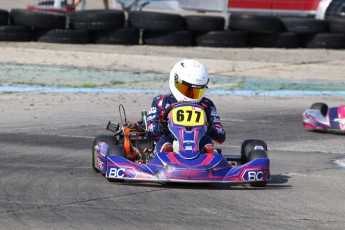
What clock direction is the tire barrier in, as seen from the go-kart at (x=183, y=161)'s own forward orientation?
The tire barrier is roughly at 6 o'clock from the go-kart.

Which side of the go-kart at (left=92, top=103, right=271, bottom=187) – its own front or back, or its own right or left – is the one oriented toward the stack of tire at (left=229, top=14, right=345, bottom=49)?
back

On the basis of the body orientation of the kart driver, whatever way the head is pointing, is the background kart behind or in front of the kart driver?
behind

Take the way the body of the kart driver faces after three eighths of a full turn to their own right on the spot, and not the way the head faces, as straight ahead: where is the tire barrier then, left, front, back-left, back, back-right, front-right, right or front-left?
front-right

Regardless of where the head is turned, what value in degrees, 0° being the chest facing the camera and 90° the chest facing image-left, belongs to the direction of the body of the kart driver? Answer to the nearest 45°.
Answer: approximately 0°

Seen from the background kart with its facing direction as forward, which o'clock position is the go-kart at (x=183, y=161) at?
The go-kart is roughly at 11 o'clock from the background kart.

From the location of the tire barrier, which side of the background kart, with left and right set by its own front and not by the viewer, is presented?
right

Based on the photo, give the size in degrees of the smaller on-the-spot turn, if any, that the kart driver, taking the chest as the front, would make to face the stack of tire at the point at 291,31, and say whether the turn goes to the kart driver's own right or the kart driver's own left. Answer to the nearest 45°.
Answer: approximately 180°

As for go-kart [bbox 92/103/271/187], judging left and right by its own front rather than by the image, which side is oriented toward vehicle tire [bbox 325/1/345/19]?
back

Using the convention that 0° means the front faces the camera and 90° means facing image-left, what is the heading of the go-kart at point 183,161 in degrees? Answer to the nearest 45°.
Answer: approximately 0°
